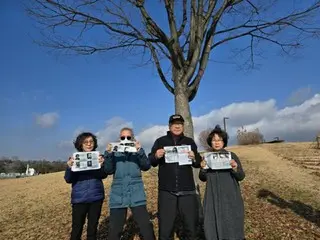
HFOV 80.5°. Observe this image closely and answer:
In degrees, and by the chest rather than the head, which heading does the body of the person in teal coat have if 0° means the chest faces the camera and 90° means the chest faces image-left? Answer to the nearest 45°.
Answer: approximately 0°

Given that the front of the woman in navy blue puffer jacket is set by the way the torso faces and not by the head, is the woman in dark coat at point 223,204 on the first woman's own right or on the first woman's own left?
on the first woman's own left

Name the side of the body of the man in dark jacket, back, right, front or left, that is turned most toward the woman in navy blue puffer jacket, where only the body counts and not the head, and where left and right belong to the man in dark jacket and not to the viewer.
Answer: right

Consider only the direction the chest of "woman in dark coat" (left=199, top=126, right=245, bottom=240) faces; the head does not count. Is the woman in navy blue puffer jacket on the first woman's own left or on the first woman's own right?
on the first woman's own right

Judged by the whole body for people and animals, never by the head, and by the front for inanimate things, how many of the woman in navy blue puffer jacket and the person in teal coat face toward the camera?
2

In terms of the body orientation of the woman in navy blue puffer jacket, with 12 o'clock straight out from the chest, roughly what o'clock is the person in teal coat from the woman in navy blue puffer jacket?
The person in teal coat is roughly at 10 o'clock from the woman in navy blue puffer jacket.

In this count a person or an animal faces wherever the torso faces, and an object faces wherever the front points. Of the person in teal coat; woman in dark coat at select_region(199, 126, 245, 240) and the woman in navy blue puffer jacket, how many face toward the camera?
3

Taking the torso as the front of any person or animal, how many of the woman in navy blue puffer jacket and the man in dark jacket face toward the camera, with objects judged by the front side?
2

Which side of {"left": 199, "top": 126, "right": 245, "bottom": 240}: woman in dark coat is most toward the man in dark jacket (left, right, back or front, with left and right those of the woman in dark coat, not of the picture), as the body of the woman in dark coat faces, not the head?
right
